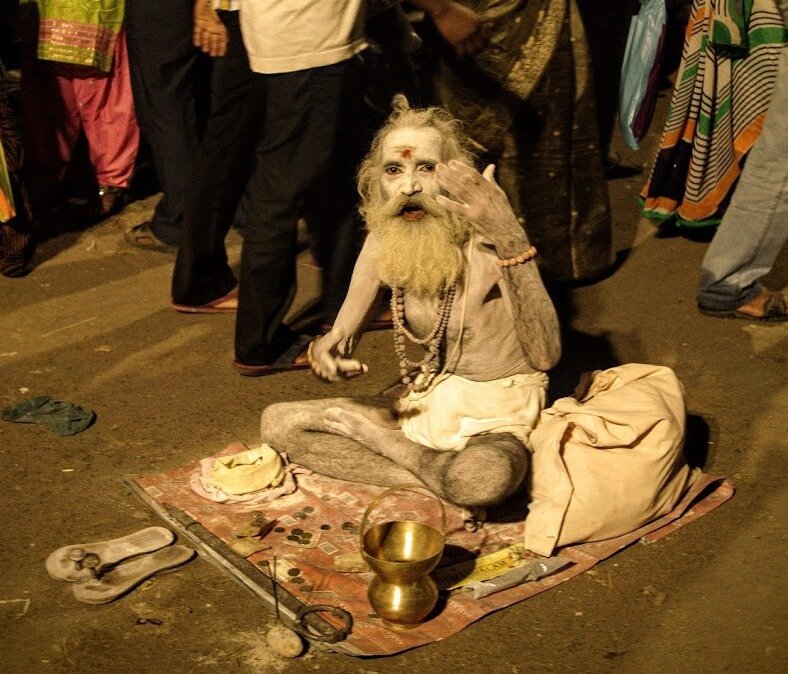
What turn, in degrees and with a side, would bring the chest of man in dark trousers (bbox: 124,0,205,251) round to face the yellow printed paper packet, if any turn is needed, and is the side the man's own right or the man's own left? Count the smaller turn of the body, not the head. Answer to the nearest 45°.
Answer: approximately 90° to the man's own left

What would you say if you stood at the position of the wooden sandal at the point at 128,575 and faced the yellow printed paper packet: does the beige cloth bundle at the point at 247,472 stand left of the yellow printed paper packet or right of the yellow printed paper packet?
left

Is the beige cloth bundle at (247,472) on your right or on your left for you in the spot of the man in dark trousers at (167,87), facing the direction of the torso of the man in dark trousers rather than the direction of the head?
on your left

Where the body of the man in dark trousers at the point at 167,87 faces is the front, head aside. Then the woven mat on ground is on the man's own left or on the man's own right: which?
on the man's own left

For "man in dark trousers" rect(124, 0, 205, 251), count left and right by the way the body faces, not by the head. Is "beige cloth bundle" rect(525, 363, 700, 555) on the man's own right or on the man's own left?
on the man's own left

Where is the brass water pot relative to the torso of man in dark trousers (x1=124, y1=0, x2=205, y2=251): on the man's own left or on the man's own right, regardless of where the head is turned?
on the man's own left
